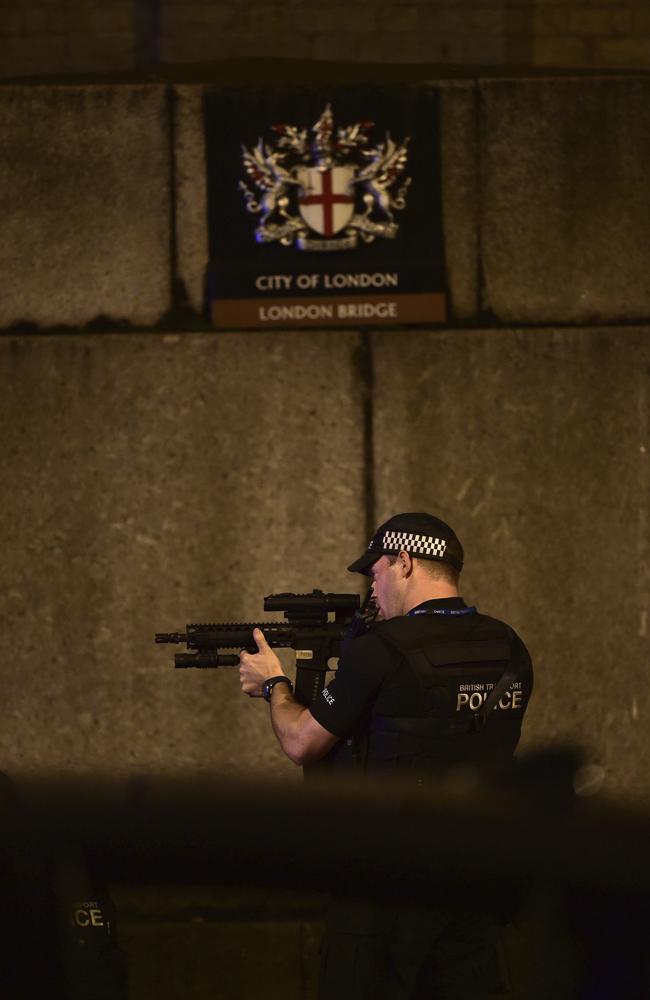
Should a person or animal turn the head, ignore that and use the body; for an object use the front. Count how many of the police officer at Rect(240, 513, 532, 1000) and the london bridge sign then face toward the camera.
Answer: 1

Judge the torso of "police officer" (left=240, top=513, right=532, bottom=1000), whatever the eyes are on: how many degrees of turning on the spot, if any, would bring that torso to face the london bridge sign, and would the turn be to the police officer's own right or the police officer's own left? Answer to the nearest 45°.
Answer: approximately 45° to the police officer's own right

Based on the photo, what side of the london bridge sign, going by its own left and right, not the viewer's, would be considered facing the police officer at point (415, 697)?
front

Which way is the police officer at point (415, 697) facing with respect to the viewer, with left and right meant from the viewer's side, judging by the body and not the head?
facing away from the viewer and to the left of the viewer
